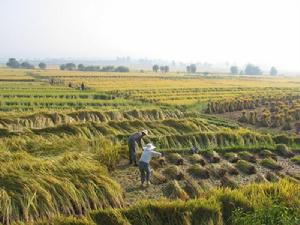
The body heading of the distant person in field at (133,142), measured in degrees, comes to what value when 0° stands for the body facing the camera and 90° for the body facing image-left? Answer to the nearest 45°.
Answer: approximately 270°

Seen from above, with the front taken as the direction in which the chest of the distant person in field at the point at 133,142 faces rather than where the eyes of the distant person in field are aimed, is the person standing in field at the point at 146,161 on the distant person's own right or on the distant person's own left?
on the distant person's own right
